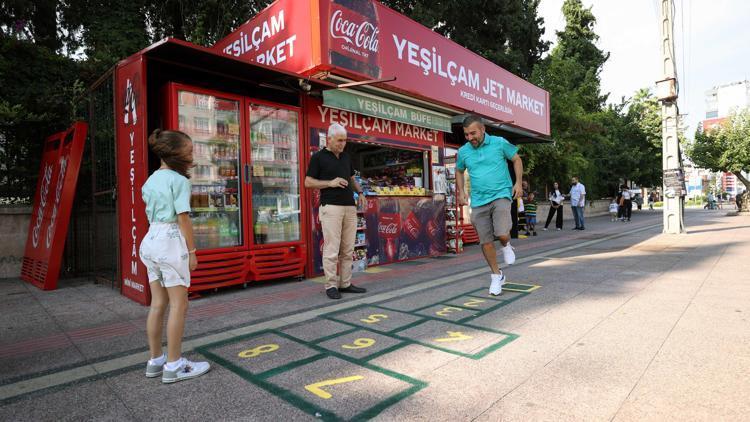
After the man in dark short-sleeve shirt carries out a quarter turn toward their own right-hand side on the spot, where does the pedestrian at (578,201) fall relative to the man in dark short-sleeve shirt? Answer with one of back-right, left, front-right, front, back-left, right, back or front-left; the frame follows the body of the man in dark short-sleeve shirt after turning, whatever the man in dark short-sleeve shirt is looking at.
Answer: back

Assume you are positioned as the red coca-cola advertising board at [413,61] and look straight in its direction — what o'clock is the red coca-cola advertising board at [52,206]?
the red coca-cola advertising board at [52,206] is roughly at 4 o'clock from the red coca-cola advertising board at [413,61].

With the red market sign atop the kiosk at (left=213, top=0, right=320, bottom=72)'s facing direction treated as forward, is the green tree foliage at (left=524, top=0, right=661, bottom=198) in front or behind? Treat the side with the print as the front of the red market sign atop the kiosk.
behind

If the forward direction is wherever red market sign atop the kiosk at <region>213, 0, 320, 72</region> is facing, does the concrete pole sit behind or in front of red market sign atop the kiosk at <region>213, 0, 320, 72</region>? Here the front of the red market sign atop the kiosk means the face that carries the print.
behind

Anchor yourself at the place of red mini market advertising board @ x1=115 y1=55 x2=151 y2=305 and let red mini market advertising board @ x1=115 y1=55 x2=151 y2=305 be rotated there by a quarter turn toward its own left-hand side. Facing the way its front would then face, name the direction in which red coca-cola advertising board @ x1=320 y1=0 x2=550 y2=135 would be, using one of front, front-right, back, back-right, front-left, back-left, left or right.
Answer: front-left

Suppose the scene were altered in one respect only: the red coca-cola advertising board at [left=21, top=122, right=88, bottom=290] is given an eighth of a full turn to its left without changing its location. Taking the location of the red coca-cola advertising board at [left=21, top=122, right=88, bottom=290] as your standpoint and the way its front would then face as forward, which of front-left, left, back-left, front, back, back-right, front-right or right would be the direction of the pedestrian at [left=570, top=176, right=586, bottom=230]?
left

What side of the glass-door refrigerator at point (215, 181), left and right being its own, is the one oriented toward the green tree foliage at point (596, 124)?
left

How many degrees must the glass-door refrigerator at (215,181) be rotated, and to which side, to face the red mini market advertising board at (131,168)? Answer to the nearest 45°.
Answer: approximately 135° to its right

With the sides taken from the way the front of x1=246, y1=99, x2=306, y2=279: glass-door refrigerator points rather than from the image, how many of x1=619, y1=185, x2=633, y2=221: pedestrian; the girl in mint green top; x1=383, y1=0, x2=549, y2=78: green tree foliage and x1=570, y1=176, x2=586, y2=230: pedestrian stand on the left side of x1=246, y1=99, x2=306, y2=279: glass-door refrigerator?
3

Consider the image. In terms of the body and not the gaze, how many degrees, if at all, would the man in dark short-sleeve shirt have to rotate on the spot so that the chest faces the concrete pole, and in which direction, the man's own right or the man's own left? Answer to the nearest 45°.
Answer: approximately 90° to the man's own left

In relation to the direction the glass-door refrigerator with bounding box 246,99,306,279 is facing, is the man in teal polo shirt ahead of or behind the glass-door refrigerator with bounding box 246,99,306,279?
ahead

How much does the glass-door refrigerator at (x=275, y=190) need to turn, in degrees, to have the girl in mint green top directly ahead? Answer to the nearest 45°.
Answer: approximately 45° to its right

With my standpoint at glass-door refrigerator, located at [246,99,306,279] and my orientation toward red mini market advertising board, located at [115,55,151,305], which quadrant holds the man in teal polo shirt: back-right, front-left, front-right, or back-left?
back-left

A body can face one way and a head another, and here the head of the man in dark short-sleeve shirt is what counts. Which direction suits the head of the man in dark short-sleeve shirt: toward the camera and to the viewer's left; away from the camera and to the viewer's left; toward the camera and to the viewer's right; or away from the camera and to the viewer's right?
toward the camera and to the viewer's right
